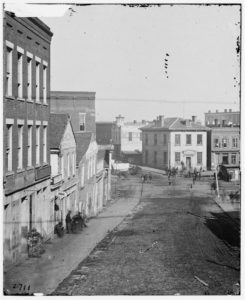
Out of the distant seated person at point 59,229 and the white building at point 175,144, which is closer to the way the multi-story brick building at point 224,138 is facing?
the distant seated person

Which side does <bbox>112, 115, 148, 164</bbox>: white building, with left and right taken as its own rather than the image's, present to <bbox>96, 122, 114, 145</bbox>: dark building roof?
right

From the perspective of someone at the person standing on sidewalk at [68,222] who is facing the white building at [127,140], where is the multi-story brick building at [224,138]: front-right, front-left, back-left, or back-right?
front-right

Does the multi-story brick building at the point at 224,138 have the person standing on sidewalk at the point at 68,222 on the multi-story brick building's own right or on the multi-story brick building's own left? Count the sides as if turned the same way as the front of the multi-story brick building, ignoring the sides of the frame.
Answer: on the multi-story brick building's own right

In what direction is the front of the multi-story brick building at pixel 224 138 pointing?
toward the camera

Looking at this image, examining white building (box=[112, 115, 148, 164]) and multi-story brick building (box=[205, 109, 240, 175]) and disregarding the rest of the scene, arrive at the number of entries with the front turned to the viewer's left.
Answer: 0

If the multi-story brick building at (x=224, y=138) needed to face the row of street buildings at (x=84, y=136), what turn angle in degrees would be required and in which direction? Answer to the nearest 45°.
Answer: approximately 90° to its right

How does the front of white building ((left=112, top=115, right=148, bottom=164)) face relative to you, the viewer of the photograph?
facing the viewer and to the right of the viewer

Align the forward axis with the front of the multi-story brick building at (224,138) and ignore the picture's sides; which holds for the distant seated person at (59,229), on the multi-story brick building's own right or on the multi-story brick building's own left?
on the multi-story brick building's own right

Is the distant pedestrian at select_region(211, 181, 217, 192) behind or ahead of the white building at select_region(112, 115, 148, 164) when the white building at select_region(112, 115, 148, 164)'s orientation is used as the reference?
ahead

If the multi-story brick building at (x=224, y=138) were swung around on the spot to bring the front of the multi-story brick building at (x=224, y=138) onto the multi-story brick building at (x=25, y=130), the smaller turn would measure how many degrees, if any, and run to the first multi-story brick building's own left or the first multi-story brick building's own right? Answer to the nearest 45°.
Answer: approximately 45° to the first multi-story brick building's own right
